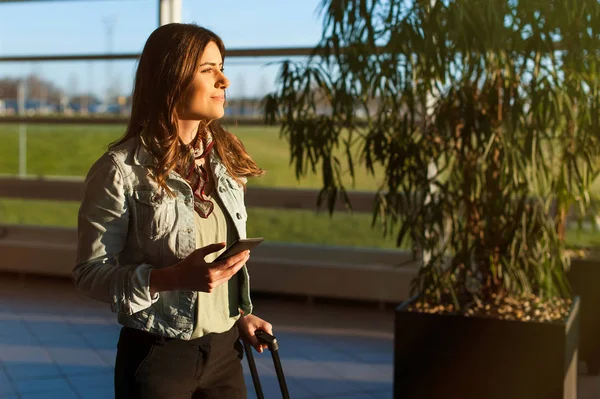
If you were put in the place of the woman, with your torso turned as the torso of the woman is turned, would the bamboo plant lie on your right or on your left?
on your left

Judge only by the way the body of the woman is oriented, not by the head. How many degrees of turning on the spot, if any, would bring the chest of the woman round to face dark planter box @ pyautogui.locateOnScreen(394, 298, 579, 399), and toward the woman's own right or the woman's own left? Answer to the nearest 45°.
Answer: approximately 90° to the woman's own left

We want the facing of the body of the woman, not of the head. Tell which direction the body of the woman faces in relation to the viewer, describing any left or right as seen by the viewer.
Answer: facing the viewer and to the right of the viewer

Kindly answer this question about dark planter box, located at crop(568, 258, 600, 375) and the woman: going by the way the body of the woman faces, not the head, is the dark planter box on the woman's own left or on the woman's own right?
on the woman's own left
